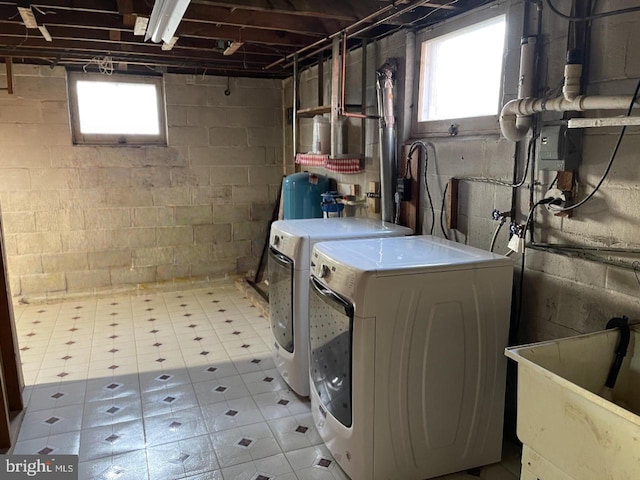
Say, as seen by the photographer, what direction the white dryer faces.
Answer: facing to the left of the viewer

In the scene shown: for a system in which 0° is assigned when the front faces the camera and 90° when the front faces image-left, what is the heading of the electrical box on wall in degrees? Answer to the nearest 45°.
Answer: approximately 45°

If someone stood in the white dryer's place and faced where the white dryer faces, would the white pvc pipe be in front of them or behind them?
behind
